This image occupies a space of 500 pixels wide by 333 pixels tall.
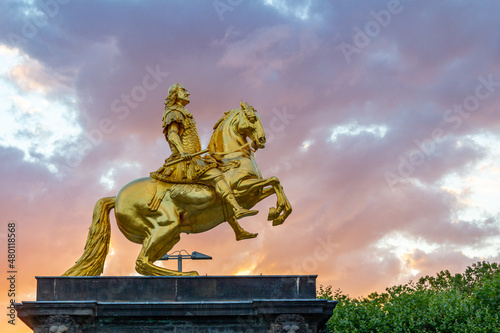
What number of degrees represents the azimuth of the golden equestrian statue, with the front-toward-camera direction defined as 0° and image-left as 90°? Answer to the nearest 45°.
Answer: approximately 270°
